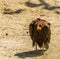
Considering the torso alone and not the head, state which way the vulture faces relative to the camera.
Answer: toward the camera
